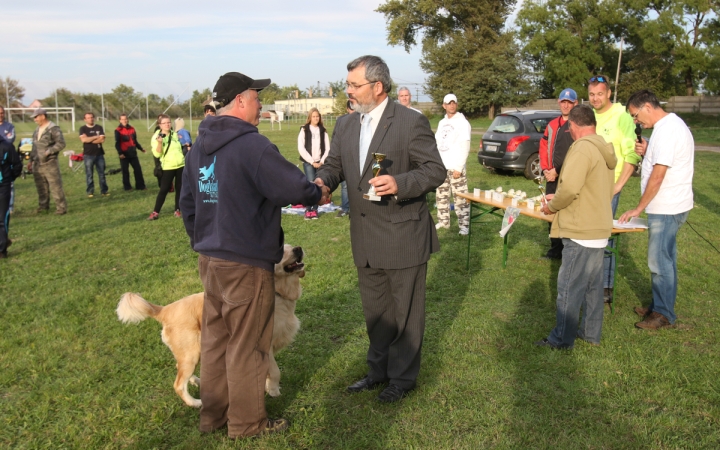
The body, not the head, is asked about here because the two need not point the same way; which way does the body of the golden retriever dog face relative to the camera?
to the viewer's right

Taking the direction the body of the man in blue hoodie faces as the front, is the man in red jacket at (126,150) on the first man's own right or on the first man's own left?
on the first man's own left

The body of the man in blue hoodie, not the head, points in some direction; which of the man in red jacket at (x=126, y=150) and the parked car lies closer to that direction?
the parked car

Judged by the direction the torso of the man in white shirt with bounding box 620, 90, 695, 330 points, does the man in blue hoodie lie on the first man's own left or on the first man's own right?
on the first man's own left

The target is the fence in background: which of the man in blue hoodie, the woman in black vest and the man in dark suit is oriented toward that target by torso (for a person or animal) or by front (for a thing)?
the man in blue hoodie

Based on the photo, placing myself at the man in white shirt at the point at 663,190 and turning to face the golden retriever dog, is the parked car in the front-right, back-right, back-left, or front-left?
back-right

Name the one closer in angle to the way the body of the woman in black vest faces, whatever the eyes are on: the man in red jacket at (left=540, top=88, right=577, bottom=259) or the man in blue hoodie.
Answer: the man in blue hoodie

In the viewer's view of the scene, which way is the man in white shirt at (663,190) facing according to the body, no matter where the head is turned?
to the viewer's left

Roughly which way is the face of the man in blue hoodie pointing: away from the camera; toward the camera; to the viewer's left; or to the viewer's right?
to the viewer's right
